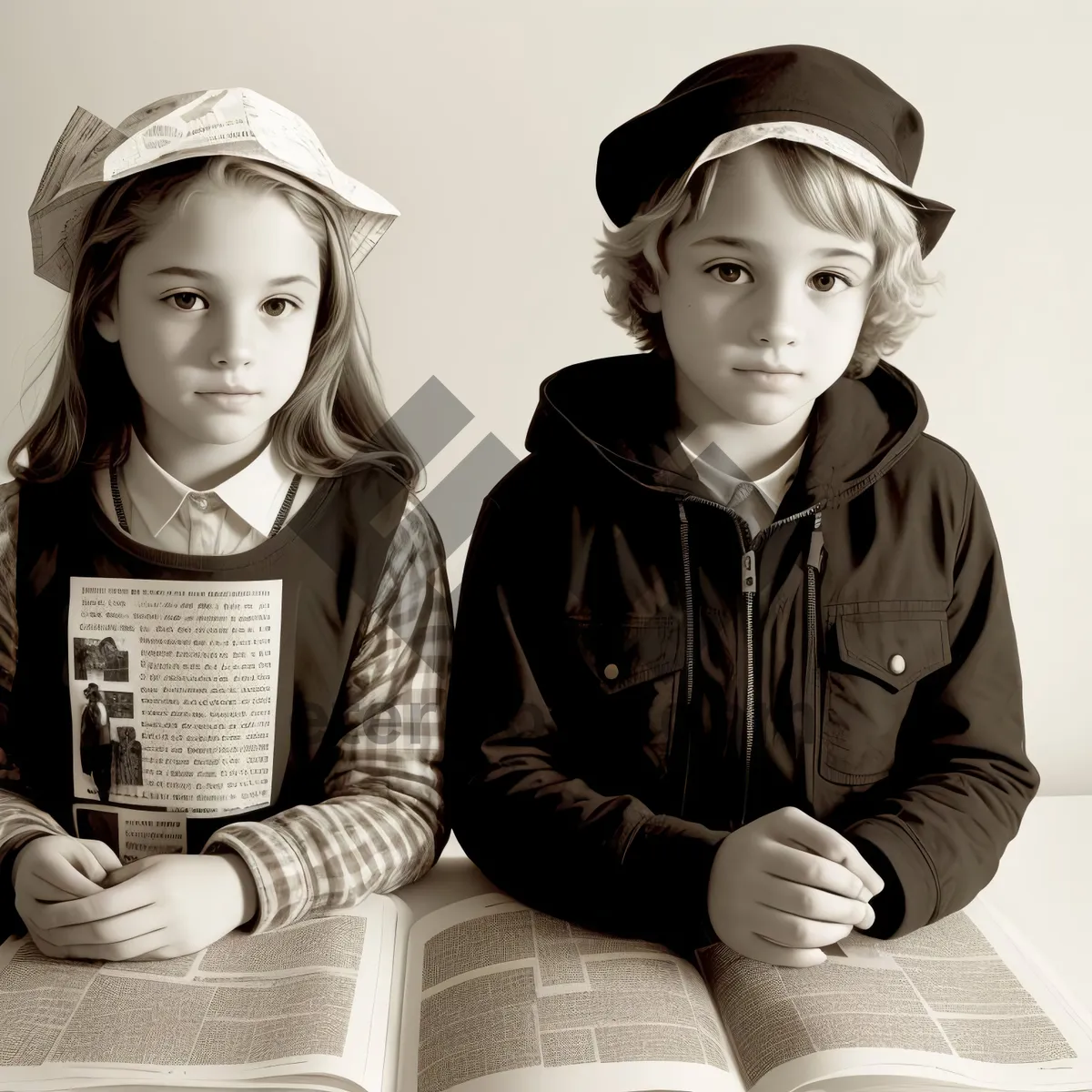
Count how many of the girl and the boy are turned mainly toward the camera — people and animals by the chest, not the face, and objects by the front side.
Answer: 2
